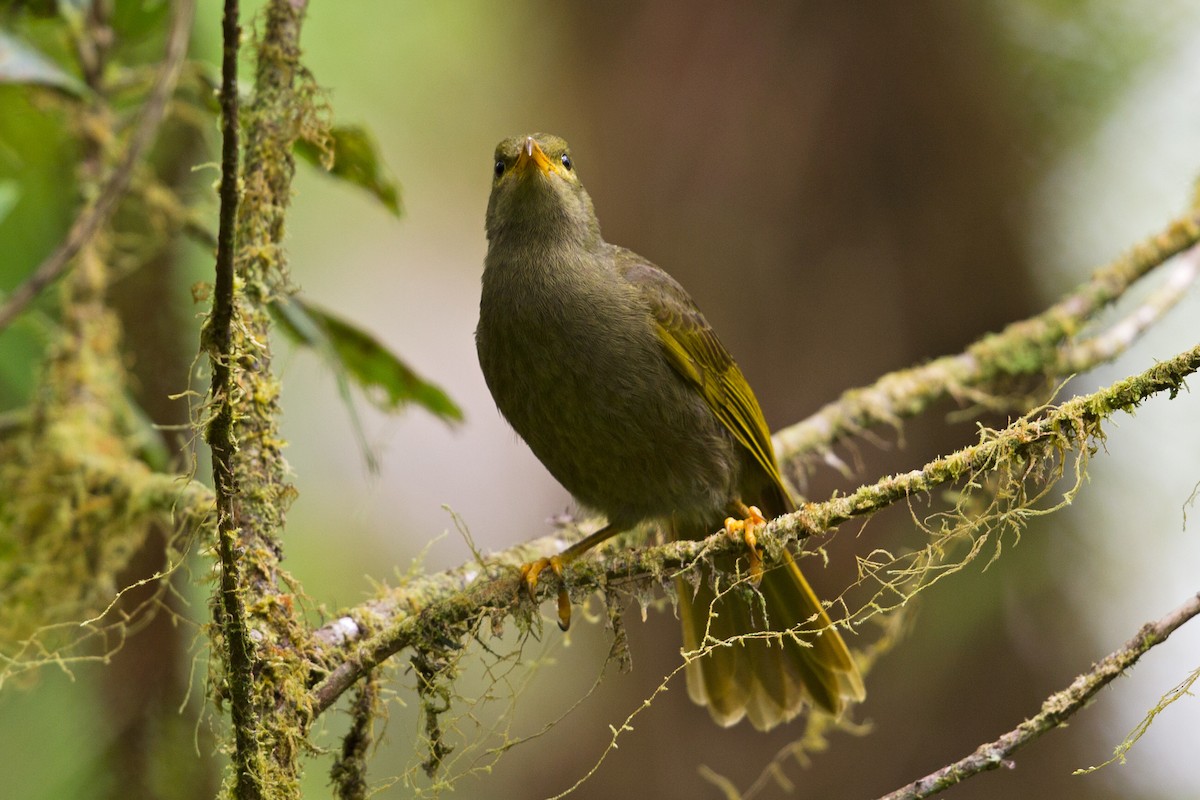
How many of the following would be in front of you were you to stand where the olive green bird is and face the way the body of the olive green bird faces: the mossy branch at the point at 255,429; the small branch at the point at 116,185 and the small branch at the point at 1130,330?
2

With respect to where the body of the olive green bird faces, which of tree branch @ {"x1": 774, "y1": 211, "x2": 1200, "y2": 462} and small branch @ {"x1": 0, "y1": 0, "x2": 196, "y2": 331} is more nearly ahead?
the small branch

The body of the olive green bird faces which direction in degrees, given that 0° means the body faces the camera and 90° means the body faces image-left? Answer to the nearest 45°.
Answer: approximately 45°
